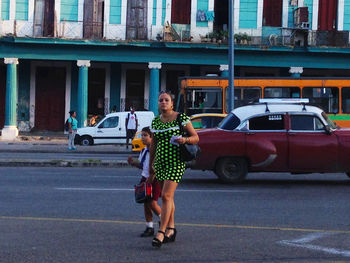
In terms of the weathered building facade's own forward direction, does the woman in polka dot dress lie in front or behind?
in front

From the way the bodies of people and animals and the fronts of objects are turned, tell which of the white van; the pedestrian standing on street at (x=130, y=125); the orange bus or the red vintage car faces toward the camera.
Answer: the pedestrian standing on street

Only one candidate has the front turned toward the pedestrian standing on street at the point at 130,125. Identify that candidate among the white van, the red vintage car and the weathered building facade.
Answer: the weathered building facade

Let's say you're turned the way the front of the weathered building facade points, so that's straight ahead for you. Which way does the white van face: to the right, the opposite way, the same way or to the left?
to the right

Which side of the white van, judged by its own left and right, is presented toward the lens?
left

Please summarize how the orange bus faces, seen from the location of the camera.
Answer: facing to the left of the viewer

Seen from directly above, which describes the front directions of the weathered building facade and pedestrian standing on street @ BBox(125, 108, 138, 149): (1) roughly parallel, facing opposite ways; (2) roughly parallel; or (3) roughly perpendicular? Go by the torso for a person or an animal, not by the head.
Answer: roughly parallel

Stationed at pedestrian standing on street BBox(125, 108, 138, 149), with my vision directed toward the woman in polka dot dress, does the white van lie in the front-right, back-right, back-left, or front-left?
back-right

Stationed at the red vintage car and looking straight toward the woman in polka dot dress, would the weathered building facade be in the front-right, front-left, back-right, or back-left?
back-right

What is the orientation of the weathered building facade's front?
toward the camera

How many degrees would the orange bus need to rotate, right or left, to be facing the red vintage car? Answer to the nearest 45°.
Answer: approximately 90° to its left

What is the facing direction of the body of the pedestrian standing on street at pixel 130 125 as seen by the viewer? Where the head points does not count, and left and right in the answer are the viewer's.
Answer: facing the viewer

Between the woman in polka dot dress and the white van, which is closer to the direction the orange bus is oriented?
the white van

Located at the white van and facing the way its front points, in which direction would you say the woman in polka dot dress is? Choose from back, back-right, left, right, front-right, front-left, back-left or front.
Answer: left

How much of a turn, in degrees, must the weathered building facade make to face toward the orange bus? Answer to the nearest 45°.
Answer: approximately 45° to its left
